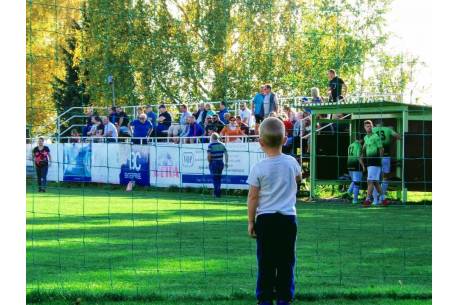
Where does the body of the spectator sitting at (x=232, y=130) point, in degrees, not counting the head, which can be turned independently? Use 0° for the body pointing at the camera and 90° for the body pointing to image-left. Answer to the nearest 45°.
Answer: approximately 0°

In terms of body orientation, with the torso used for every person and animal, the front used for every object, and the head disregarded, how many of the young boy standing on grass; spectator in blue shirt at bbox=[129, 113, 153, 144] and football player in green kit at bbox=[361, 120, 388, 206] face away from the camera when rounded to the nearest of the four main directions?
1

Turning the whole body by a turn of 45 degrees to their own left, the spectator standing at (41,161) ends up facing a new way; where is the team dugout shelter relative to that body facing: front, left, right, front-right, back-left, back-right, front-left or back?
front

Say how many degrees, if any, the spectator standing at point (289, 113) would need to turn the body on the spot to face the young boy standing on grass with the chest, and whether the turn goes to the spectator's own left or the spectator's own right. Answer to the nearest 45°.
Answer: approximately 45° to the spectator's own left

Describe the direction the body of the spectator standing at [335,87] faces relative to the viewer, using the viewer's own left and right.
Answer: facing the viewer and to the left of the viewer

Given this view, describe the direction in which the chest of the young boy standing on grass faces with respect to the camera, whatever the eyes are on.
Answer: away from the camera

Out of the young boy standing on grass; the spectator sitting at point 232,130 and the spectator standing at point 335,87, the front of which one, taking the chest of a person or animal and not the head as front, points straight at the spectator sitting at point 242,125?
the young boy standing on grass

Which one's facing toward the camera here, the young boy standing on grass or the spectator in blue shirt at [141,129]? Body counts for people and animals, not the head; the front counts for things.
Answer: the spectator in blue shirt

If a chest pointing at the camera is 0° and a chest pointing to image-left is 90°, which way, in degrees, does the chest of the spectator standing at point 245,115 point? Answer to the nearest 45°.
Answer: approximately 45°

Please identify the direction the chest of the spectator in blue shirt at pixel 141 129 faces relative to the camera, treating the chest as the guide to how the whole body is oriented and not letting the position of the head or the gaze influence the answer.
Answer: toward the camera

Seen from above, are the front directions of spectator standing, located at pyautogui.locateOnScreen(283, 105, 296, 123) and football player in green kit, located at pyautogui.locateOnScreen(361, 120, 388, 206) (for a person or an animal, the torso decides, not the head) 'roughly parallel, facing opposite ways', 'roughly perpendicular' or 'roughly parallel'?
roughly parallel

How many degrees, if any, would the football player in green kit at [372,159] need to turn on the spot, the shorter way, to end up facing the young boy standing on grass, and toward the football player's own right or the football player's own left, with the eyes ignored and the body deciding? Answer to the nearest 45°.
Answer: approximately 45° to the football player's own left

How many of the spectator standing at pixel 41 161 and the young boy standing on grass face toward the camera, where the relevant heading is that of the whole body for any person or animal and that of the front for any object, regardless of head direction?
1

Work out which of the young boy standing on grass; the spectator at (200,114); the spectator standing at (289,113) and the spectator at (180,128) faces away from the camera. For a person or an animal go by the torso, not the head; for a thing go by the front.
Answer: the young boy standing on grass

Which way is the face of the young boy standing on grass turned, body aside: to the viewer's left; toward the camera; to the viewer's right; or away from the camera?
away from the camera
